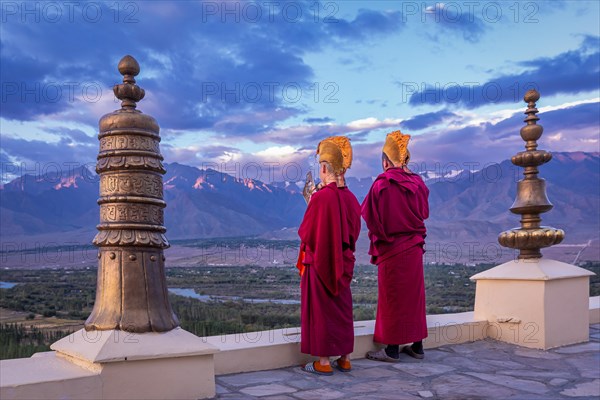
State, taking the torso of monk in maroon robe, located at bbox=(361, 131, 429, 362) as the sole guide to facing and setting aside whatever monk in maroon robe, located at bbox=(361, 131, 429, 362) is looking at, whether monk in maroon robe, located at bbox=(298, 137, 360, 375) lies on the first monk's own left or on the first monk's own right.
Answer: on the first monk's own left

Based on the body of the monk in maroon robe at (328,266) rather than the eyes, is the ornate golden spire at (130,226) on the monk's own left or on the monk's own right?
on the monk's own left

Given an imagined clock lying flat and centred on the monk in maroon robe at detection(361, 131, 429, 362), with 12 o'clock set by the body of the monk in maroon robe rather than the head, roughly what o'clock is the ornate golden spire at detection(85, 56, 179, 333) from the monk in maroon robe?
The ornate golden spire is roughly at 9 o'clock from the monk in maroon robe.

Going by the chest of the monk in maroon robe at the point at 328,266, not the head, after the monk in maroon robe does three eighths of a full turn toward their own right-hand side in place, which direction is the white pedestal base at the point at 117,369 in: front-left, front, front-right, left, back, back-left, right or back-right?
back-right

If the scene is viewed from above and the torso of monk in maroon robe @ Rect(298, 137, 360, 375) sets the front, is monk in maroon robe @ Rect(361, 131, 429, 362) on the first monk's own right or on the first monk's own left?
on the first monk's own right

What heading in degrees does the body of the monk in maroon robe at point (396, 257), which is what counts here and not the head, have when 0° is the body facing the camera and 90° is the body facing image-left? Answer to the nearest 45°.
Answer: approximately 135°

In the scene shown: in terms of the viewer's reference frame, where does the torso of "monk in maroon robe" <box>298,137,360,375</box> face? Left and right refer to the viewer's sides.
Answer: facing away from the viewer and to the left of the viewer

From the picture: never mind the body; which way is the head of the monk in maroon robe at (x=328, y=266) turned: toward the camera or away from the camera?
away from the camera
